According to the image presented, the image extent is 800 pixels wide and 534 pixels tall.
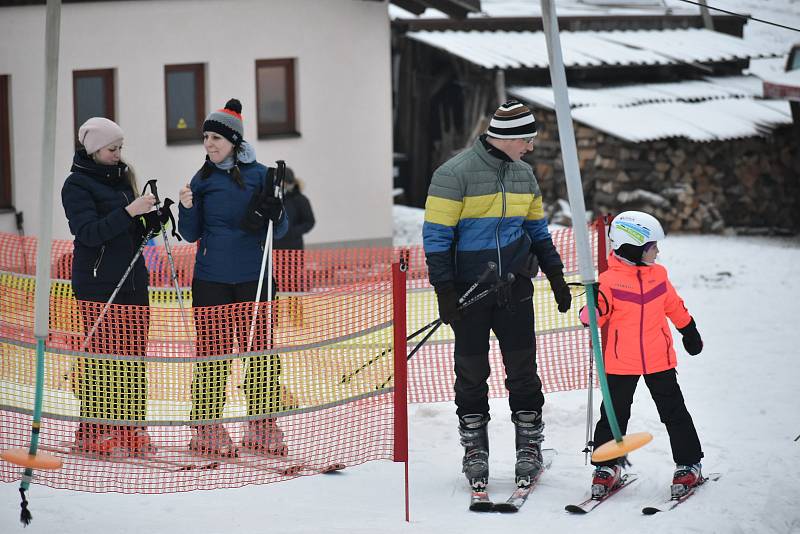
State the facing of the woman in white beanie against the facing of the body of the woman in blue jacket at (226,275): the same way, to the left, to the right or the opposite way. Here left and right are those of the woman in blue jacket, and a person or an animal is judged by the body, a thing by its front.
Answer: to the left

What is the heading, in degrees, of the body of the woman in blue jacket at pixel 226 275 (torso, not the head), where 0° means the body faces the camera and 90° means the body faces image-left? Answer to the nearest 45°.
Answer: approximately 45°

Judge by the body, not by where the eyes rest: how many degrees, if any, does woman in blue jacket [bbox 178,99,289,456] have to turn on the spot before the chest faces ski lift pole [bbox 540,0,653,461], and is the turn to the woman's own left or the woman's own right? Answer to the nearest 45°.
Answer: approximately 90° to the woman's own left

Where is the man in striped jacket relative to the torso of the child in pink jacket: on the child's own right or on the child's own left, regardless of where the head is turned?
on the child's own right

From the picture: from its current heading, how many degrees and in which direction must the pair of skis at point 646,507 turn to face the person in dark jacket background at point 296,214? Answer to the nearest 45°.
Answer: approximately 90° to its right

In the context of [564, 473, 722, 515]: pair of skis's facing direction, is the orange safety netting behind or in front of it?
in front

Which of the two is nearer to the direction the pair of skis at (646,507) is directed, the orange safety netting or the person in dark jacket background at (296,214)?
the orange safety netting
